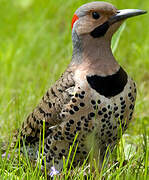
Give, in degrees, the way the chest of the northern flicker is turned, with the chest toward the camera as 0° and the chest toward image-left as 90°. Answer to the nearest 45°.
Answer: approximately 315°
